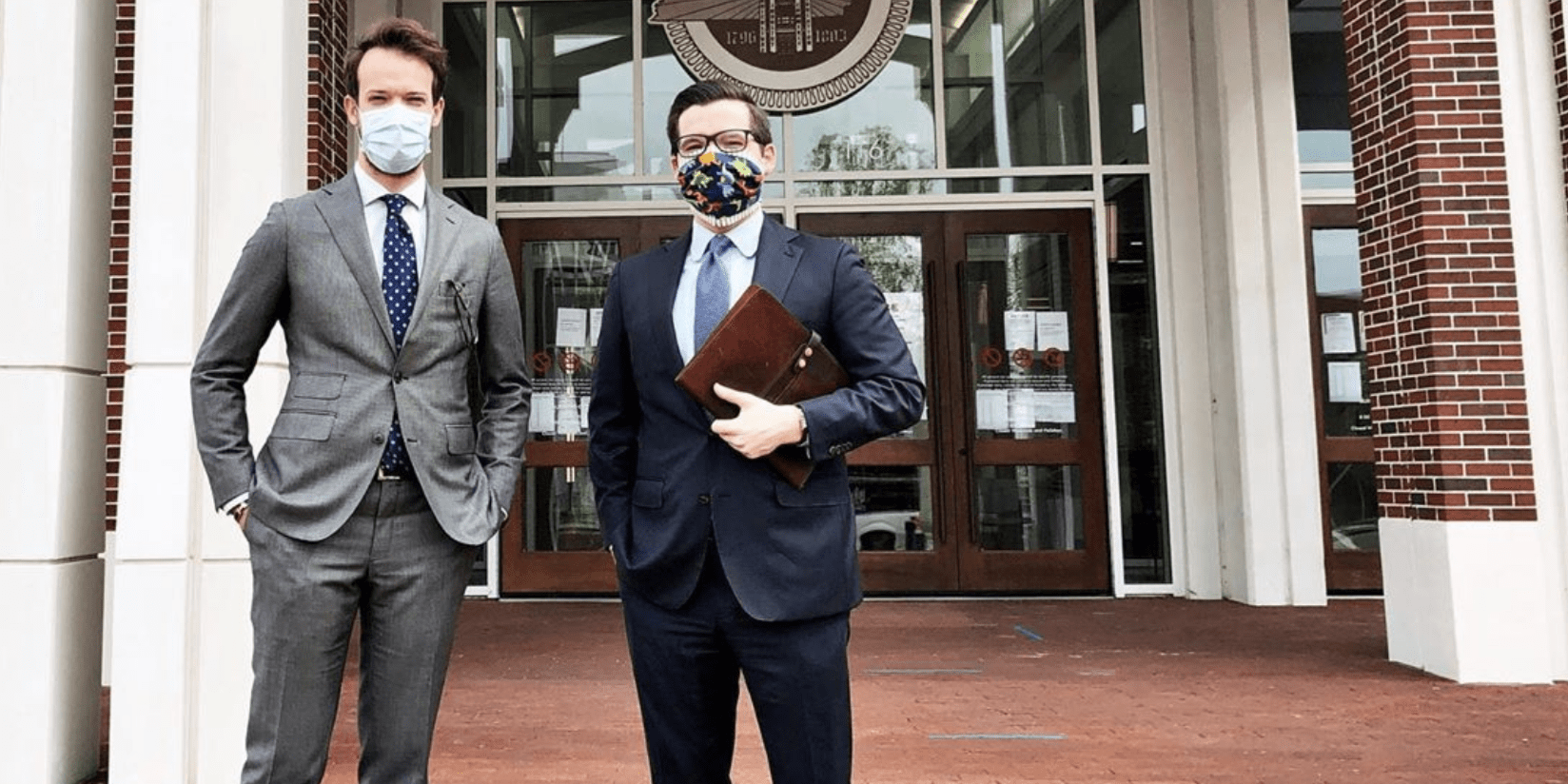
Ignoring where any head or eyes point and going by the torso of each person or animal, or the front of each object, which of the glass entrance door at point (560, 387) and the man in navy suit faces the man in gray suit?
the glass entrance door

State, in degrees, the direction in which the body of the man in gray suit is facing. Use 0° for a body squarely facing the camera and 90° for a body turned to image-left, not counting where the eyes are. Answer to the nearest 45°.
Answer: approximately 0°

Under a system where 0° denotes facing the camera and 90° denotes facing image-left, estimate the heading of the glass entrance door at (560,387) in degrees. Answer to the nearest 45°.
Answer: approximately 0°

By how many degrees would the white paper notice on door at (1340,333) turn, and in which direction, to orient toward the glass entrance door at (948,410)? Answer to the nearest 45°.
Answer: approximately 45° to its right

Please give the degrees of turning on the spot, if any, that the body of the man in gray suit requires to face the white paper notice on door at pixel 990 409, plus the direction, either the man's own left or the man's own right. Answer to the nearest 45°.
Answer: approximately 135° to the man's own left

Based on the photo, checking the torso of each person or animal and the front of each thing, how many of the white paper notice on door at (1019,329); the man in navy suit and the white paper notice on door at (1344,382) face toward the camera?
3

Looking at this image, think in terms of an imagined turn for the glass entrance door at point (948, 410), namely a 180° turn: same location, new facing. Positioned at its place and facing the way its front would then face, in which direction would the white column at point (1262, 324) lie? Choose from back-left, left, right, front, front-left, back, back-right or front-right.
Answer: right

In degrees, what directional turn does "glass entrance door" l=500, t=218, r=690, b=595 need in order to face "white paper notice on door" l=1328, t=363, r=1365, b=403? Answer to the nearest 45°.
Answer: approximately 90° to its left
